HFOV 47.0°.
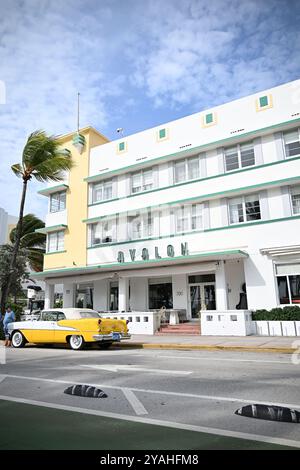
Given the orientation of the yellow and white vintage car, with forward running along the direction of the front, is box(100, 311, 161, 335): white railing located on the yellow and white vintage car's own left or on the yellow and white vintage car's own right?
on the yellow and white vintage car's own right

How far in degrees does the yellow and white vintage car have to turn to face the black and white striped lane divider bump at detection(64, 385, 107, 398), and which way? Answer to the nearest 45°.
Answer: approximately 135° to its left
